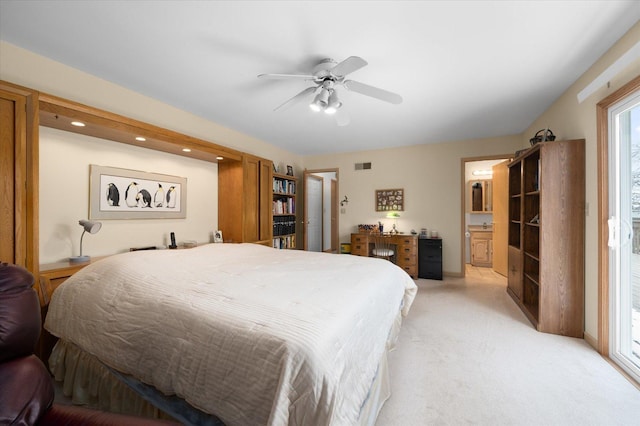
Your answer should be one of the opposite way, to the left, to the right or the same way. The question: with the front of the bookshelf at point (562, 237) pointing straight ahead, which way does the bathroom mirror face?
to the left

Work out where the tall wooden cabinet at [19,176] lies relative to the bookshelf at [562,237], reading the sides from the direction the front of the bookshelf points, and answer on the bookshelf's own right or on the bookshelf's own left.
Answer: on the bookshelf's own left

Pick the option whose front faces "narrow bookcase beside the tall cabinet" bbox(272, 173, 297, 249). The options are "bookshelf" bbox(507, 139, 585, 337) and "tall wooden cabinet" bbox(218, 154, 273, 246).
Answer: the bookshelf

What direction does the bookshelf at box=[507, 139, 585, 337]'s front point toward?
to the viewer's left

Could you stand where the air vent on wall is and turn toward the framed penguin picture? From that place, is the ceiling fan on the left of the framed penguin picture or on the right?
left

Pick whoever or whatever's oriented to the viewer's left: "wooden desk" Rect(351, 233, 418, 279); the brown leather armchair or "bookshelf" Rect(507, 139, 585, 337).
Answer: the bookshelf

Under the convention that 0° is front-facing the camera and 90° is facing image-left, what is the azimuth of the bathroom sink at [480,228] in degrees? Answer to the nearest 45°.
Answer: approximately 0°
